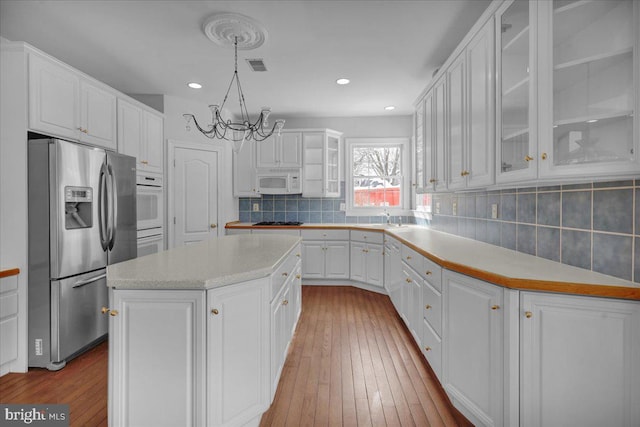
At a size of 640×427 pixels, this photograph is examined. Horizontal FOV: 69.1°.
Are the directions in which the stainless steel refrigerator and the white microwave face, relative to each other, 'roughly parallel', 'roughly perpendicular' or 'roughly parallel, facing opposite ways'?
roughly perpendicular

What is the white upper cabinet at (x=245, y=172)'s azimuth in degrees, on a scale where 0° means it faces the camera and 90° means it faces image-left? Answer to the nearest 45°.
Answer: approximately 0°

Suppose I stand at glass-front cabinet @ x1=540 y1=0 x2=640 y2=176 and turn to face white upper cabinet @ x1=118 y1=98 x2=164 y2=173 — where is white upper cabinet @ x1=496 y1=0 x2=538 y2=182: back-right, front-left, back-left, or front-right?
front-right

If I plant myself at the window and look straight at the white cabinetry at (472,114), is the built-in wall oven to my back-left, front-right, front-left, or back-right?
front-right

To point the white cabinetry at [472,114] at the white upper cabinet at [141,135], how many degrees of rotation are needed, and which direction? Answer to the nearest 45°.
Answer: approximately 45° to its right

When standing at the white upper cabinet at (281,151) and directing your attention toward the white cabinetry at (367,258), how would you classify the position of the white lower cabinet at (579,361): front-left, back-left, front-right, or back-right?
front-right

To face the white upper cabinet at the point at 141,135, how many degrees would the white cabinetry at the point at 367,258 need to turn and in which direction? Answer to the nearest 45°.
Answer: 0° — it already faces it

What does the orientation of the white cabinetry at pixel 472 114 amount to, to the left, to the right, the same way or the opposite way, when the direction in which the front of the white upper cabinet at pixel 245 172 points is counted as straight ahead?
to the right

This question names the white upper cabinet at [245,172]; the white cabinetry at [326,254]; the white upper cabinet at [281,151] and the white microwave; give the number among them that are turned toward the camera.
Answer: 4

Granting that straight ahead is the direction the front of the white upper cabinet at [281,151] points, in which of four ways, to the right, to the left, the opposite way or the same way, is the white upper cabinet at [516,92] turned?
to the right

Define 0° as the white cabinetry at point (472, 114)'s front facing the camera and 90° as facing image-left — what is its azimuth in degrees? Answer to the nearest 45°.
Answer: approximately 45°

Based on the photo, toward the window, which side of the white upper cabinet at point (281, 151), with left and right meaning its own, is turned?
left

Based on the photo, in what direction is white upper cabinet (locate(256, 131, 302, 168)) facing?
toward the camera

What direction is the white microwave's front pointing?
toward the camera
